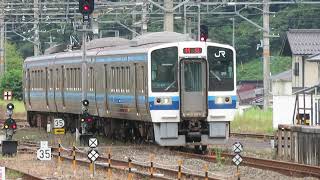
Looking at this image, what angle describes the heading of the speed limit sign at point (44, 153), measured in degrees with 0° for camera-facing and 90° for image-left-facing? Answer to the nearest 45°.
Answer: approximately 0°

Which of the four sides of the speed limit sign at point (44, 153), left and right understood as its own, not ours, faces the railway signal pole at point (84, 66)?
back
